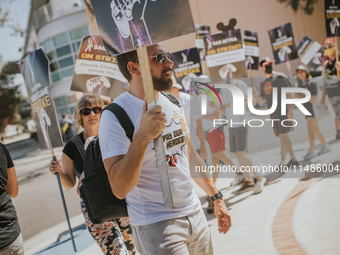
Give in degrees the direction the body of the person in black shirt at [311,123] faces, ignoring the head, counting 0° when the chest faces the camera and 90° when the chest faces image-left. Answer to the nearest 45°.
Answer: approximately 45°

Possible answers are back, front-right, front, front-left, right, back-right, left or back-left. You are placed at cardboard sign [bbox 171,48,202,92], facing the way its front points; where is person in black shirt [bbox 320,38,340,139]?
left

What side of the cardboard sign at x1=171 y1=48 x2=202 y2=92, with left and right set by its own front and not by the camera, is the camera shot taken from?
front

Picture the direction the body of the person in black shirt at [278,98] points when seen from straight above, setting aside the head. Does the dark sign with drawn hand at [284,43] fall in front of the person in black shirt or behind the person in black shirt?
behind

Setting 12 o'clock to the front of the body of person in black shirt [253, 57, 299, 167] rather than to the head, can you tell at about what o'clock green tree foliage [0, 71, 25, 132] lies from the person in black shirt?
The green tree foliage is roughly at 3 o'clock from the person in black shirt.

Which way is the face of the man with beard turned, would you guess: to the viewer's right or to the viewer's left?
to the viewer's right
